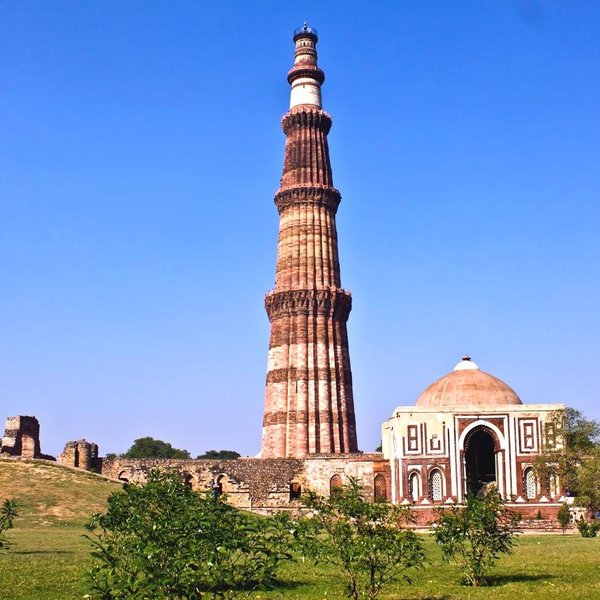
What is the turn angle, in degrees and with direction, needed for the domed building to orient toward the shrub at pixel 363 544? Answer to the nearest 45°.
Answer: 0° — it already faces it

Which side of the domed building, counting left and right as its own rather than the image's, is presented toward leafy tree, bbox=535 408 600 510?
left

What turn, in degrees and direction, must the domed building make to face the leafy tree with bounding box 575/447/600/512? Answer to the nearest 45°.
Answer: approximately 45° to its left

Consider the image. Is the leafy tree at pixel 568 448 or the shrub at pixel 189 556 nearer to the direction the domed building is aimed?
the shrub

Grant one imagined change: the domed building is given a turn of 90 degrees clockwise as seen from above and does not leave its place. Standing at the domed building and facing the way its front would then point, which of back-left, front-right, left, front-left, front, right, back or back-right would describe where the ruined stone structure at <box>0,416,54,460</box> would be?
front

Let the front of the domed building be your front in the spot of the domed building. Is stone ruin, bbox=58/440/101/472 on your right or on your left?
on your right

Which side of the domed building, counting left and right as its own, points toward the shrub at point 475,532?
front

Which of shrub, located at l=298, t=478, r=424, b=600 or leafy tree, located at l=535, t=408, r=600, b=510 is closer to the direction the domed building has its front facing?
the shrub

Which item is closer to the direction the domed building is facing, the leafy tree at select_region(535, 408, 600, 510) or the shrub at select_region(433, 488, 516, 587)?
the shrub

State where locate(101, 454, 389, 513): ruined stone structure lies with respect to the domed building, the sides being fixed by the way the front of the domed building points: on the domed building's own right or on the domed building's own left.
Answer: on the domed building's own right

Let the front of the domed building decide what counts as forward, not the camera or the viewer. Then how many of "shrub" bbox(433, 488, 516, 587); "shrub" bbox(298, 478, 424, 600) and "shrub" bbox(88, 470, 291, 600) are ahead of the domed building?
3

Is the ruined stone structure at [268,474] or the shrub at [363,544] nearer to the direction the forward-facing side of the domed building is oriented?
the shrub

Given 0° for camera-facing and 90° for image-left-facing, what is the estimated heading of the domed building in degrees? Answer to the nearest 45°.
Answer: approximately 0°
